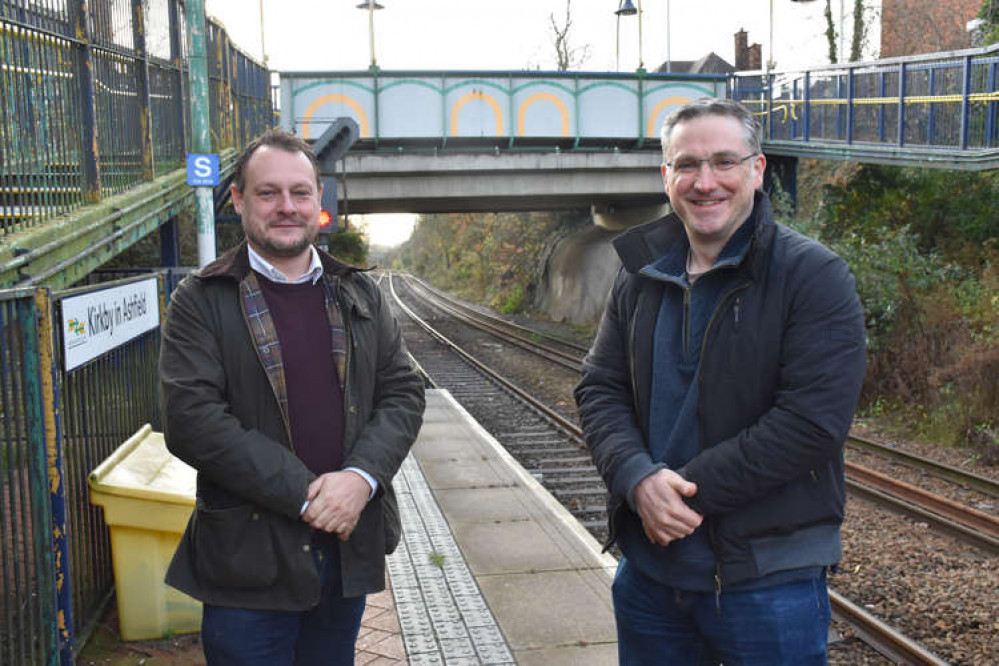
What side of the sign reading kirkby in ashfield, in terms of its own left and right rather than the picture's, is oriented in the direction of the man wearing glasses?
front

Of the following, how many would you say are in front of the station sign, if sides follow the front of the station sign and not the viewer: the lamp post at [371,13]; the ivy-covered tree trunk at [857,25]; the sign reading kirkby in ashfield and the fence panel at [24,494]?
2

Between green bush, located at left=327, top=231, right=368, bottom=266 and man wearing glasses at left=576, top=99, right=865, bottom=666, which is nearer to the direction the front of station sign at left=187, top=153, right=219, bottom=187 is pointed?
the man wearing glasses

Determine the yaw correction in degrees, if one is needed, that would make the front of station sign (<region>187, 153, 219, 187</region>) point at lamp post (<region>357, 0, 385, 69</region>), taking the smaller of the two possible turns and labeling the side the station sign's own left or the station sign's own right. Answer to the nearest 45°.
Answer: approximately 180°

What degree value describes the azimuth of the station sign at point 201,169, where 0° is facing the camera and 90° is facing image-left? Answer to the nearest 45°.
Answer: approximately 0°

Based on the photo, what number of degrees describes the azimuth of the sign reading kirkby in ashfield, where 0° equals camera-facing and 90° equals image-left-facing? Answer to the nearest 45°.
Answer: approximately 315°

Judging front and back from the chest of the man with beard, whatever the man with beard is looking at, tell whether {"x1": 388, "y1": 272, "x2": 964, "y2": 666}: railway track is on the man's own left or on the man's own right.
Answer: on the man's own left

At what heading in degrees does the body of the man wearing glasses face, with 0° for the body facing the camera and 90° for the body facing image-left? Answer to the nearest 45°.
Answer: approximately 45°

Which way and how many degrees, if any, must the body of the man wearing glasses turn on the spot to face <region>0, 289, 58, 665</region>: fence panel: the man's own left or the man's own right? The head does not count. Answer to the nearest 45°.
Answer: approximately 45° to the man's own right

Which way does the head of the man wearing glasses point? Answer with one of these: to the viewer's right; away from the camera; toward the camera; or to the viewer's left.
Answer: toward the camera

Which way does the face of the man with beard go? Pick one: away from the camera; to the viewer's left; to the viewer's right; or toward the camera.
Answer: toward the camera

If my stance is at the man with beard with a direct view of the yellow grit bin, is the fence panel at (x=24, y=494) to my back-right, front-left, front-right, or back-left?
front-left

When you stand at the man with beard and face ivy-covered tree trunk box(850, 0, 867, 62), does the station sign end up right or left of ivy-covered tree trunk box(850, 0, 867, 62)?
left
